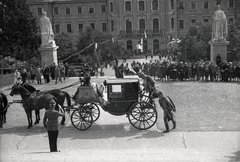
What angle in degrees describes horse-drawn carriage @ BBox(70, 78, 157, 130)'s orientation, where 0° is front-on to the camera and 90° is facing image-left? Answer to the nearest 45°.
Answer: approximately 90°

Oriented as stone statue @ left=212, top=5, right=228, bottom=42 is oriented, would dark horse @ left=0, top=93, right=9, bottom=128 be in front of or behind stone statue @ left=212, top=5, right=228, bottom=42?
in front

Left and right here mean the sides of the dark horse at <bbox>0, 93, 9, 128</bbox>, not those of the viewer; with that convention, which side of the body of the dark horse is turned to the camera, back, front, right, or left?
left

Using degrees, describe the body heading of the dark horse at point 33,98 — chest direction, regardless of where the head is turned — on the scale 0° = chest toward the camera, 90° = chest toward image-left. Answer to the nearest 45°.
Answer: approximately 90°

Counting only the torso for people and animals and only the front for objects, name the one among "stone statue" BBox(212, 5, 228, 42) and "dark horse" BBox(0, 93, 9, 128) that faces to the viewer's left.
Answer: the dark horse

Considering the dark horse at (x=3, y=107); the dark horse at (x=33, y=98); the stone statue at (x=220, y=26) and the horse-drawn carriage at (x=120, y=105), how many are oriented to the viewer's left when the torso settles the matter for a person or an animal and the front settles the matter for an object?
3

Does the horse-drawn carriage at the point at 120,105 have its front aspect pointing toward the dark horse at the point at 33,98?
yes

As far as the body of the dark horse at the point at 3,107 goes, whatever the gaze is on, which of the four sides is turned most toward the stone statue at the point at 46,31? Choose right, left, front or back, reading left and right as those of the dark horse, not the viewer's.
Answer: right

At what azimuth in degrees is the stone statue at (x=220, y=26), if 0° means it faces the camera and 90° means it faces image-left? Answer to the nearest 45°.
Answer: approximately 0°

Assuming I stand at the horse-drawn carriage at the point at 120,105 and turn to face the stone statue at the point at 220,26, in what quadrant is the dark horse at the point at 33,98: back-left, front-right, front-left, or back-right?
back-left

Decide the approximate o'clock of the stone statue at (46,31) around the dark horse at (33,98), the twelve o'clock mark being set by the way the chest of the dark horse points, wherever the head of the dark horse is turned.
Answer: The stone statue is roughly at 3 o'clock from the dark horse.

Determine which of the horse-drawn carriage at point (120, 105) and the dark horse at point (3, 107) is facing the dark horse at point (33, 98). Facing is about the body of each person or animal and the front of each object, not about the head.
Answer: the horse-drawn carriage
